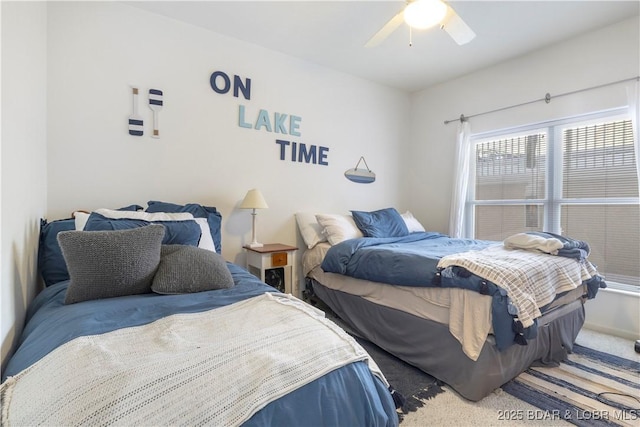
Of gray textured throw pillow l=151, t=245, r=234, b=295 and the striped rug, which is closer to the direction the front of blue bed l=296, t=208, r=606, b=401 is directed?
the striped rug

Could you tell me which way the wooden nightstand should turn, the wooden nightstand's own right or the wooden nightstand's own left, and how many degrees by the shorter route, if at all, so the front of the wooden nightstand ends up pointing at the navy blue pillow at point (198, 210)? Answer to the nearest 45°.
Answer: approximately 90° to the wooden nightstand's own right

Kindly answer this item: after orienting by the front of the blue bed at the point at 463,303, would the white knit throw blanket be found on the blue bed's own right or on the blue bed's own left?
on the blue bed's own right

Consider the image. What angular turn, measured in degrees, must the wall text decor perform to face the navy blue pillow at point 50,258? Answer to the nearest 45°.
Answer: approximately 90° to its right

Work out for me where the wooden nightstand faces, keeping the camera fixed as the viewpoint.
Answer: facing the viewer and to the right of the viewer

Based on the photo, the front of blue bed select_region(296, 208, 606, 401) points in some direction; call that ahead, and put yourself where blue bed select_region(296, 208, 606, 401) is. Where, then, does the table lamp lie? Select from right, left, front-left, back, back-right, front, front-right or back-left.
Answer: back-right

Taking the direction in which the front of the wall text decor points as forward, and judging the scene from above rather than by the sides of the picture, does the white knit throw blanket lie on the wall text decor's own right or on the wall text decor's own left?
on the wall text decor's own right

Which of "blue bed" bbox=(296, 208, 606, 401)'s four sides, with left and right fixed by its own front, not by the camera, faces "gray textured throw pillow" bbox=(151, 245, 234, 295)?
right

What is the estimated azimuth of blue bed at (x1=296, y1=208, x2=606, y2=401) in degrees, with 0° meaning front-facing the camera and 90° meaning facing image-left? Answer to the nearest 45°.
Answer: approximately 315°
